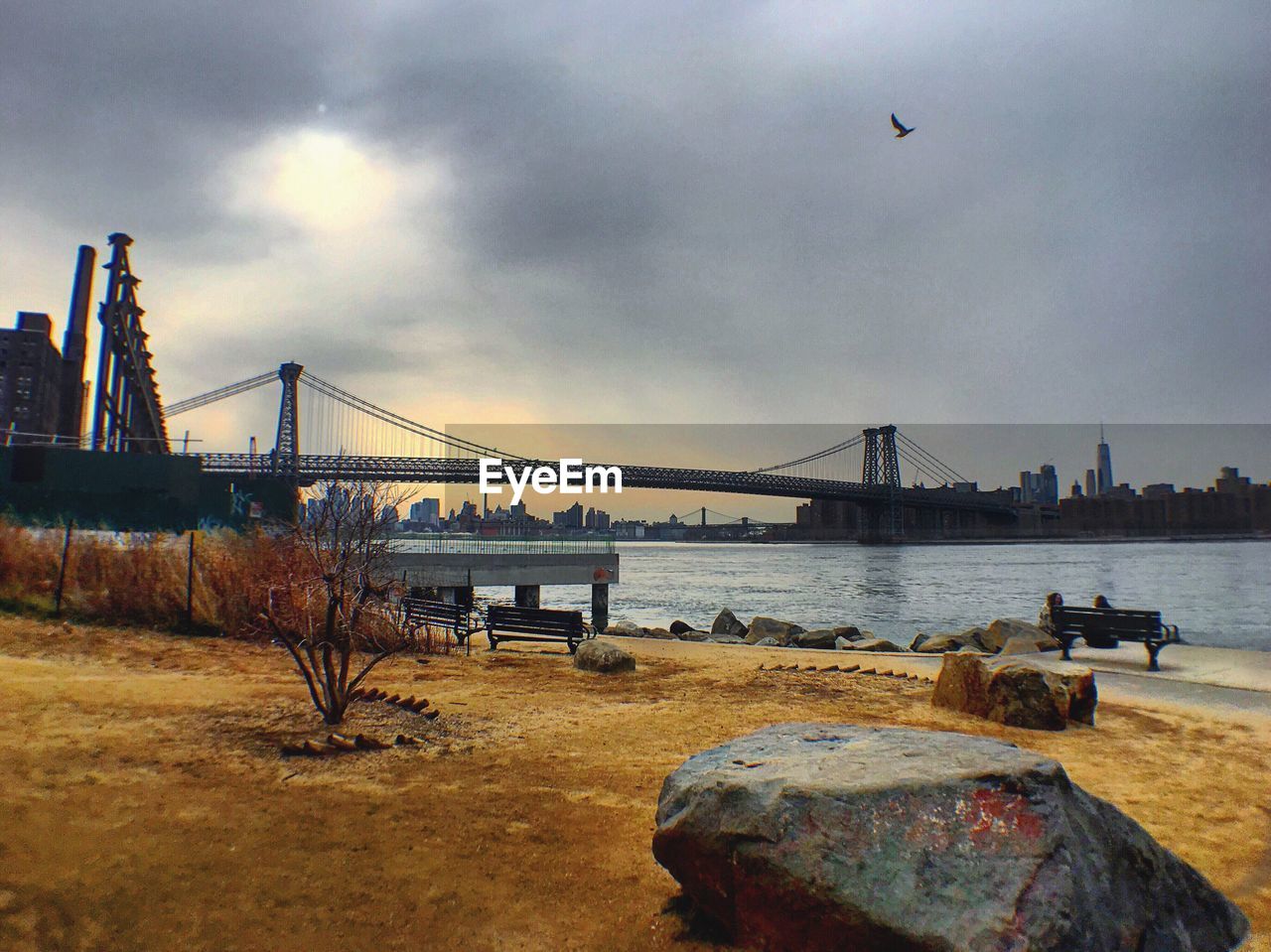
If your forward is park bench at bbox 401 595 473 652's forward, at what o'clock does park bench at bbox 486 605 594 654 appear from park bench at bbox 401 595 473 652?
park bench at bbox 486 605 594 654 is roughly at 2 o'clock from park bench at bbox 401 595 473 652.

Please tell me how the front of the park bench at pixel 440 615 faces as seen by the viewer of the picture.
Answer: facing away from the viewer and to the right of the viewer

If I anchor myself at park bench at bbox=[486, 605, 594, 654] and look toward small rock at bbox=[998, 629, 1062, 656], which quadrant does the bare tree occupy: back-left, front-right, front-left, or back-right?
back-right

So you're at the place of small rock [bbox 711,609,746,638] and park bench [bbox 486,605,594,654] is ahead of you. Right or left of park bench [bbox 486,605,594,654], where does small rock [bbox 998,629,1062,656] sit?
left

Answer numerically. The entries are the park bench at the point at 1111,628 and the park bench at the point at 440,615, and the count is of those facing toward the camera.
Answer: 0

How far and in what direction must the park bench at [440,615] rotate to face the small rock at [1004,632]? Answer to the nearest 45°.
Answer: approximately 45° to its right

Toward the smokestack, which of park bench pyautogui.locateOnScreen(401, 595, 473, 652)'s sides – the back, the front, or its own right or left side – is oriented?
left

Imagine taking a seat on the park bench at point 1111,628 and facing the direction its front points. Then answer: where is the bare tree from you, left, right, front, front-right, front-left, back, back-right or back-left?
back

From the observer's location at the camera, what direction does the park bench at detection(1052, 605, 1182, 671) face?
facing away from the viewer and to the right of the viewer

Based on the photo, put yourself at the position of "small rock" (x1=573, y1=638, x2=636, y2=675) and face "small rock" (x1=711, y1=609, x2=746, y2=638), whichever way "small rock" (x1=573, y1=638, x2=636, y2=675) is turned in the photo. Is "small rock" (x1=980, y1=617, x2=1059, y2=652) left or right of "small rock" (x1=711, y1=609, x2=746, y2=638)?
right

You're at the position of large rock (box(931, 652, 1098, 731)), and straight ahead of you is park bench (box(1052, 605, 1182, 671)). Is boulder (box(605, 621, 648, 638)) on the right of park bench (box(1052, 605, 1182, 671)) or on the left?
left

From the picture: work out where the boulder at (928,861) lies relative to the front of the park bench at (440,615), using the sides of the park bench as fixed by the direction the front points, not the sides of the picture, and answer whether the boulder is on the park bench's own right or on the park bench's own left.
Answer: on the park bench's own right
